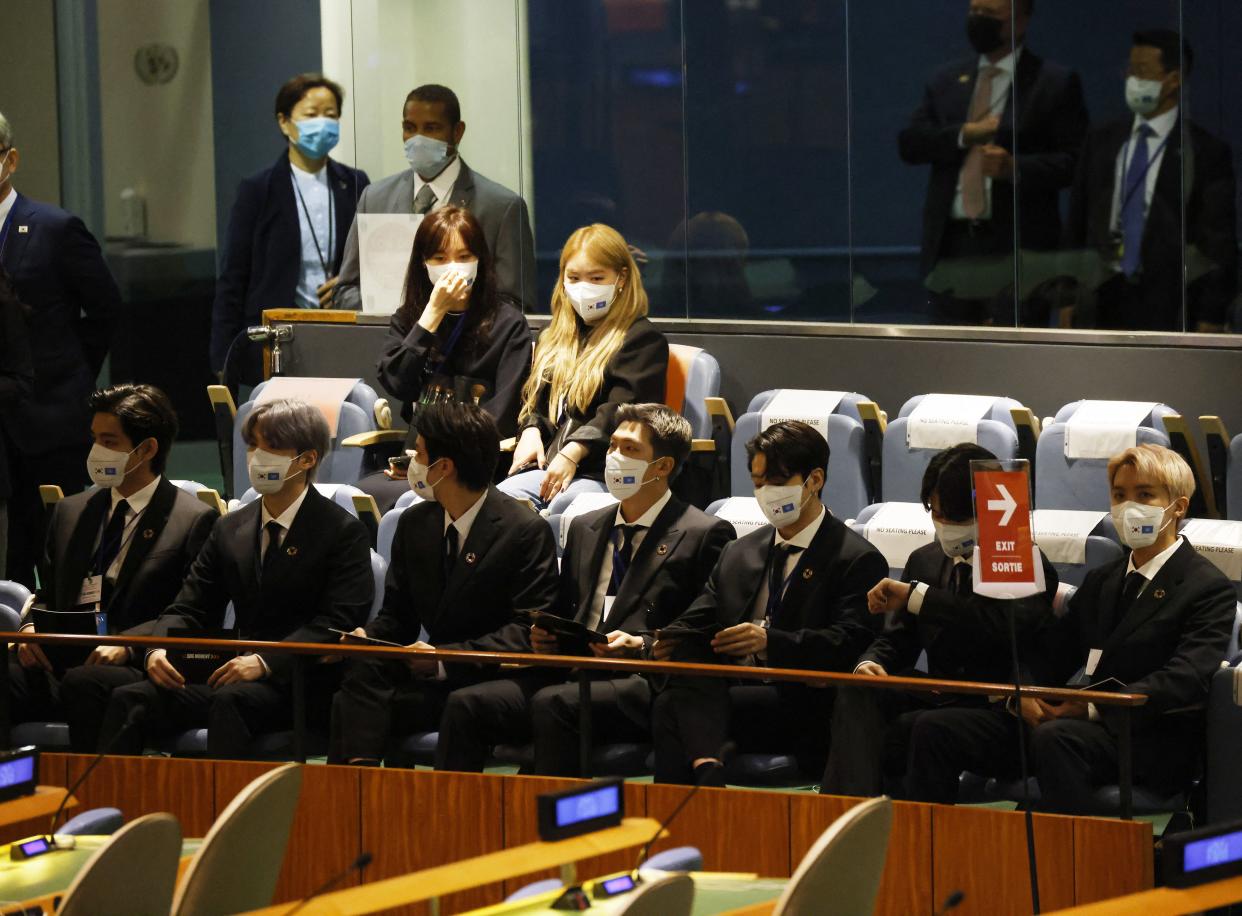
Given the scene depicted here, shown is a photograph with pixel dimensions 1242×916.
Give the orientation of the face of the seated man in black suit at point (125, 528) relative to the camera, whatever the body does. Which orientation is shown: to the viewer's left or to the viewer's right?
to the viewer's left

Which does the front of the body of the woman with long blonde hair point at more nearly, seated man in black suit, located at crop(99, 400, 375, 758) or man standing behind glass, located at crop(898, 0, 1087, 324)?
the seated man in black suit

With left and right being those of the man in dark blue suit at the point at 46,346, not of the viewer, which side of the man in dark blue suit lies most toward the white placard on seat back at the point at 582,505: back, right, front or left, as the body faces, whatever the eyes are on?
left

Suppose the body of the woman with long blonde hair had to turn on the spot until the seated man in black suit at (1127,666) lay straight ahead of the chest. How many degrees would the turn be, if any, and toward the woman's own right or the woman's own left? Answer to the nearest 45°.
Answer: approximately 90° to the woman's own left

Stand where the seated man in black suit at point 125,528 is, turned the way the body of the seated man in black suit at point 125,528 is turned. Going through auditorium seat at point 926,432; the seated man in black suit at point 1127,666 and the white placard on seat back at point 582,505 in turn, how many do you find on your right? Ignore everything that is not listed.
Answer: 0

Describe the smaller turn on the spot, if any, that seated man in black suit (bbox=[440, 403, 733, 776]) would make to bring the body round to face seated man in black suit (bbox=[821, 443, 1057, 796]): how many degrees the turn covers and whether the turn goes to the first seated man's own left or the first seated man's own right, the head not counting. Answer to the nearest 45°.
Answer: approximately 90° to the first seated man's own left

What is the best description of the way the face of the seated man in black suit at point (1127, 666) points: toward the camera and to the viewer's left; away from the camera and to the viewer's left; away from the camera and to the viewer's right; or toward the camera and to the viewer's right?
toward the camera and to the viewer's left

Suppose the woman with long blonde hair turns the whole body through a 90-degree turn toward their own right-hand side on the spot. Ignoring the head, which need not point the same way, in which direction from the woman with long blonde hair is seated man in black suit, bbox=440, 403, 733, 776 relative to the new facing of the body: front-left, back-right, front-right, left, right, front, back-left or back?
back-left

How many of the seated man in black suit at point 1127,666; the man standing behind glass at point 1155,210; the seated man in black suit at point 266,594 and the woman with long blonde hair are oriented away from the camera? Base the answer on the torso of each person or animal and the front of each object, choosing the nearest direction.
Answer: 0

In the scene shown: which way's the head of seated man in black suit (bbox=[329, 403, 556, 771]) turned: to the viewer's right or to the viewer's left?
to the viewer's left

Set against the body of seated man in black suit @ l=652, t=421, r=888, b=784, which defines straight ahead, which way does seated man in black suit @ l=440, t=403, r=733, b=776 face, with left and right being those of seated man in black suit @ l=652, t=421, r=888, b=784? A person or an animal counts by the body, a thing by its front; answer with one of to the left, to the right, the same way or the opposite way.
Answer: the same way

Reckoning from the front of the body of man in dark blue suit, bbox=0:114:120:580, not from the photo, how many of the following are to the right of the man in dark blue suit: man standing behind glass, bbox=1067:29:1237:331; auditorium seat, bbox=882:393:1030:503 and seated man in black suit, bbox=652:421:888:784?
0

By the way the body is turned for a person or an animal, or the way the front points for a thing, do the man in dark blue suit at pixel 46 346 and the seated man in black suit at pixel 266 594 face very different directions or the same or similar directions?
same or similar directions

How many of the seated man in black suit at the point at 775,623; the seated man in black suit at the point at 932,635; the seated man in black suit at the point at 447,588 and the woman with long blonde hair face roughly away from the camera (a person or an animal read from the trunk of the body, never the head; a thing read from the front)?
0

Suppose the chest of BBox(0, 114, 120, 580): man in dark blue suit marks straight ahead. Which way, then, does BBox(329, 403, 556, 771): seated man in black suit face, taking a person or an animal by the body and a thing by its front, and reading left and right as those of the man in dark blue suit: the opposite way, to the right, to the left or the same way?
the same way

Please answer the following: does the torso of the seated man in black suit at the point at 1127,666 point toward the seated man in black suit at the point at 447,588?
no

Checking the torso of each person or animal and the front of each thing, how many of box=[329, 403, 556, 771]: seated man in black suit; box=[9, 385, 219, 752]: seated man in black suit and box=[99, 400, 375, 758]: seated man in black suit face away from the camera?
0
